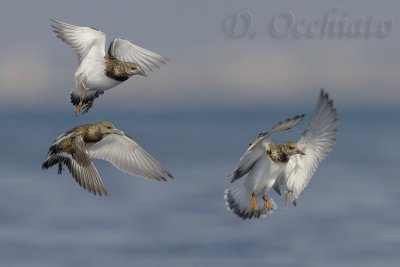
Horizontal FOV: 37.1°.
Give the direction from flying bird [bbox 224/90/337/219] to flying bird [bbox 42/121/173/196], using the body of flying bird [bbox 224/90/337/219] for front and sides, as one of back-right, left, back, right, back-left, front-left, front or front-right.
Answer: back-right

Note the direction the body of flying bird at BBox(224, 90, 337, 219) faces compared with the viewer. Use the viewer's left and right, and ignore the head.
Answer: facing the viewer and to the right of the viewer

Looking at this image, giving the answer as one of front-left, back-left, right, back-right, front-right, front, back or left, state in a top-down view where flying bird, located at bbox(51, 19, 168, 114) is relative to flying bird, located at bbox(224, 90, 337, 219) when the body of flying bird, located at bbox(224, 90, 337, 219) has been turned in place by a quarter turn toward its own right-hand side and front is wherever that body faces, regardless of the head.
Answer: front-right
